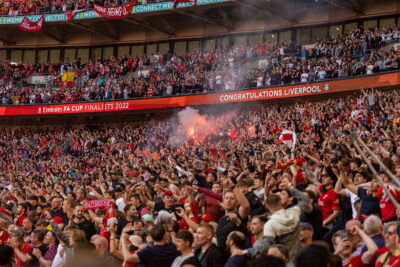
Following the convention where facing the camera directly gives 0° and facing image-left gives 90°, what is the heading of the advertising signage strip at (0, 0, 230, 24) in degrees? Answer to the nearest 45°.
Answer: approximately 0°

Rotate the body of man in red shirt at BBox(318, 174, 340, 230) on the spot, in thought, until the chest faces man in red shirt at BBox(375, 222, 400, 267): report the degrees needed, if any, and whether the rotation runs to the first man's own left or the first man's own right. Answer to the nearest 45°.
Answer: approximately 45° to the first man's own left

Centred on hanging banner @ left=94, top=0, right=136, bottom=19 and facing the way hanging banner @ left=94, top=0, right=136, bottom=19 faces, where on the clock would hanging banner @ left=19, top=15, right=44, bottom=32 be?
hanging banner @ left=19, top=15, right=44, bottom=32 is roughly at 4 o'clock from hanging banner @ left=94, top=0, right=136, bottom=19.

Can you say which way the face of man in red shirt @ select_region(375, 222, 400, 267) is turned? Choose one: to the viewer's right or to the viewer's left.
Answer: to the viewer's left

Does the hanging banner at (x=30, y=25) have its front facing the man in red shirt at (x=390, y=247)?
yes

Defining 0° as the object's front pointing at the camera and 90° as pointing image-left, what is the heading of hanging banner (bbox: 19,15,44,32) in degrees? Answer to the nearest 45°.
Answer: approximately 0°

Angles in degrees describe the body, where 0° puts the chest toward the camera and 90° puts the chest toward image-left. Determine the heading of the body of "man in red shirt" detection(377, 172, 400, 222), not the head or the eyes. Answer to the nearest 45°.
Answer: approximately 45°

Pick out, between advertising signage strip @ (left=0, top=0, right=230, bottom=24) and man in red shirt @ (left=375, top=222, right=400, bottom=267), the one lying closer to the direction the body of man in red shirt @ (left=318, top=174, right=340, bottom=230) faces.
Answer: the man in red shirt

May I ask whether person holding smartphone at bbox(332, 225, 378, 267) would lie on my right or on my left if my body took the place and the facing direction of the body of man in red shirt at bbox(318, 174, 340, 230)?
on my left

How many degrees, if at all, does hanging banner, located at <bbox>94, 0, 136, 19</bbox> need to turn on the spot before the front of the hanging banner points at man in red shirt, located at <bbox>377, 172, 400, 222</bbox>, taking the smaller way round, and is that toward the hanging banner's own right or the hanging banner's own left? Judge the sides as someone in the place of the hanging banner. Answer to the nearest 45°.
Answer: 0° — it already faces them
